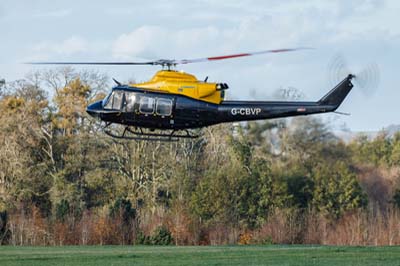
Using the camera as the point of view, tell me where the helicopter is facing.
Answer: facing to the left of the viewer
